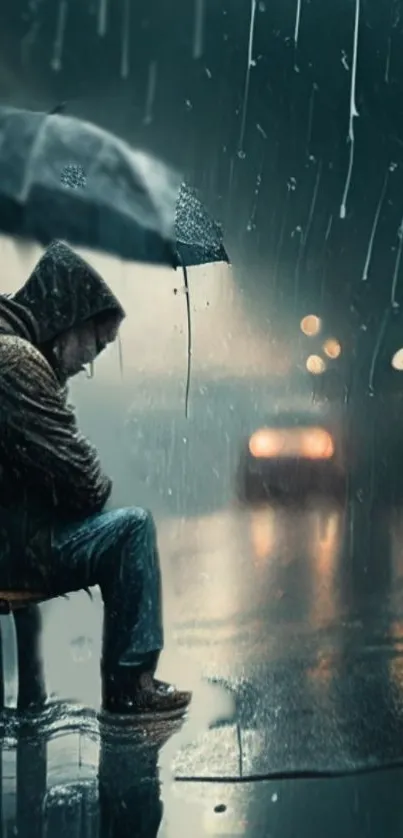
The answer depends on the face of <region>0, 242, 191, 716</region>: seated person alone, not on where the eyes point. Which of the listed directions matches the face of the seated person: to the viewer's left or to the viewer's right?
to the viewer's right

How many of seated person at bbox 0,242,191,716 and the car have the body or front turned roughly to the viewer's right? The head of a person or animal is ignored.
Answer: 1

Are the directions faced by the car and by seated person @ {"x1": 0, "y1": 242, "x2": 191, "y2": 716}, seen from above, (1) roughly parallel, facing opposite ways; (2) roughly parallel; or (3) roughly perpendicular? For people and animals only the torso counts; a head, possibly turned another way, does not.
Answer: roughly perpendicular

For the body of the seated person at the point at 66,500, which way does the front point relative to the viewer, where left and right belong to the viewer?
facing to the right of the viewer

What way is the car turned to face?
toward the camera
